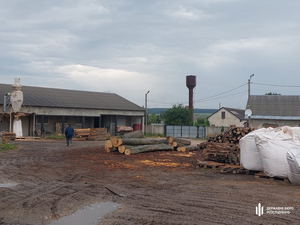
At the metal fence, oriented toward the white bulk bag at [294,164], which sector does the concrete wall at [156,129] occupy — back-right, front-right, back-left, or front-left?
back-right

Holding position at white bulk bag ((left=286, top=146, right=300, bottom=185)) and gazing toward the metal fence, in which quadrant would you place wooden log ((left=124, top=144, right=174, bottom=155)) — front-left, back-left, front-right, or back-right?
front-left

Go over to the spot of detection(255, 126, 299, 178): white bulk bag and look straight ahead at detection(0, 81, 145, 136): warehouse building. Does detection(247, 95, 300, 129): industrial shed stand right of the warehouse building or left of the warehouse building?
right

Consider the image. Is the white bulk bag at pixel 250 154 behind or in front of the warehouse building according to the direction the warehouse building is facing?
in front

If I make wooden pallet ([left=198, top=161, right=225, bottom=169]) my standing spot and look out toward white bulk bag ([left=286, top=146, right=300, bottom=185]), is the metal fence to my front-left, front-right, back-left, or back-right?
back-left

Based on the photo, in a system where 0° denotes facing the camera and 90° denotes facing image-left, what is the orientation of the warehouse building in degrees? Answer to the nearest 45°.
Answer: approximately 315°

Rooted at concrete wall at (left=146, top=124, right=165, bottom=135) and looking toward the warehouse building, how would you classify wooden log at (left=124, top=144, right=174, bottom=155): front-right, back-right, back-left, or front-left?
front-left
